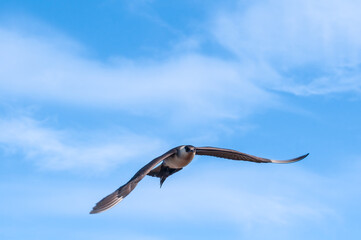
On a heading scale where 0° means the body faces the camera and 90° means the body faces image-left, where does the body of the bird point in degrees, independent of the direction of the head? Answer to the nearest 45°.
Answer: approximately 315°
